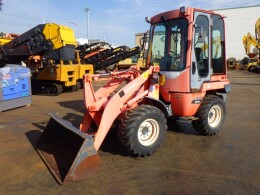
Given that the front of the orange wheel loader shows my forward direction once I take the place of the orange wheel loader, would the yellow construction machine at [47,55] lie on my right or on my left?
on my right

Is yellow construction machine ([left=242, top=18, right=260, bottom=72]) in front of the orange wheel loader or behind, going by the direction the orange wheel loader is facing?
behind

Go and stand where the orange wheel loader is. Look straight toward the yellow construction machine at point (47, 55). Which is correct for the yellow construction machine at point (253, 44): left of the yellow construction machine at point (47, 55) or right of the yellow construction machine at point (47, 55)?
right
